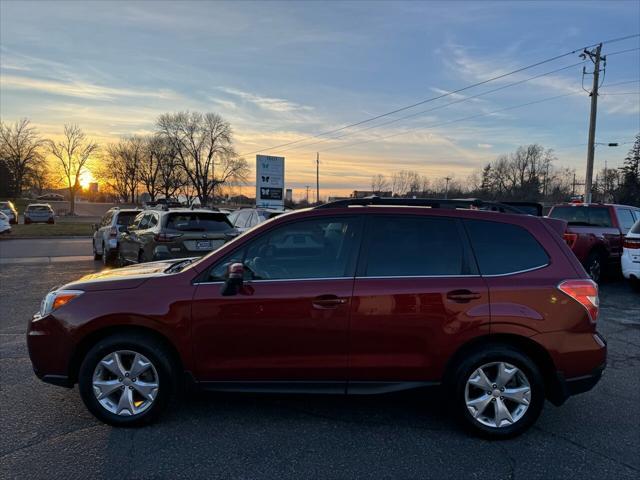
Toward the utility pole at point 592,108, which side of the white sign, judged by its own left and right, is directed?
left

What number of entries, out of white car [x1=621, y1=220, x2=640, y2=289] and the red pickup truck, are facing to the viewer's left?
0

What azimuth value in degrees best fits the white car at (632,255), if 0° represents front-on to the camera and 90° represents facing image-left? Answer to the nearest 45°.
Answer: approximately 225°

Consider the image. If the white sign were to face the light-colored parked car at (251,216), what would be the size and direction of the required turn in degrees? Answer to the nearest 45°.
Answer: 0° — it already faces it

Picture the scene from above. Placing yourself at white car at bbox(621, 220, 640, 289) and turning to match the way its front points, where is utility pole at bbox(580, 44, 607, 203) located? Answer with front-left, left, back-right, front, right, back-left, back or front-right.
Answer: front-left

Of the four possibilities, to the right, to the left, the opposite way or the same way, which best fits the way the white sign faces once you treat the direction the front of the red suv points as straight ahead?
to the left

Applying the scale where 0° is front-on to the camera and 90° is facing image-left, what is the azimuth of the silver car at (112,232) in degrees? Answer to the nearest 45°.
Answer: approximately 135°

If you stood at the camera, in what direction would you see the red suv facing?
facing to the left of the viewer

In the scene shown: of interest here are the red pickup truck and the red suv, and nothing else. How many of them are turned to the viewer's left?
1

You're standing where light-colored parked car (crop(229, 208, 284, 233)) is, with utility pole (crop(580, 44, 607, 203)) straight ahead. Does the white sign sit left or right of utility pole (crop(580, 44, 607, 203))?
left

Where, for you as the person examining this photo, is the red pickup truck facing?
facing away from the viewer and to the right of the viewer

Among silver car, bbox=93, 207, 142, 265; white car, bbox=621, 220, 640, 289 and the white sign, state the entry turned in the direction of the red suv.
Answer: the white sign
